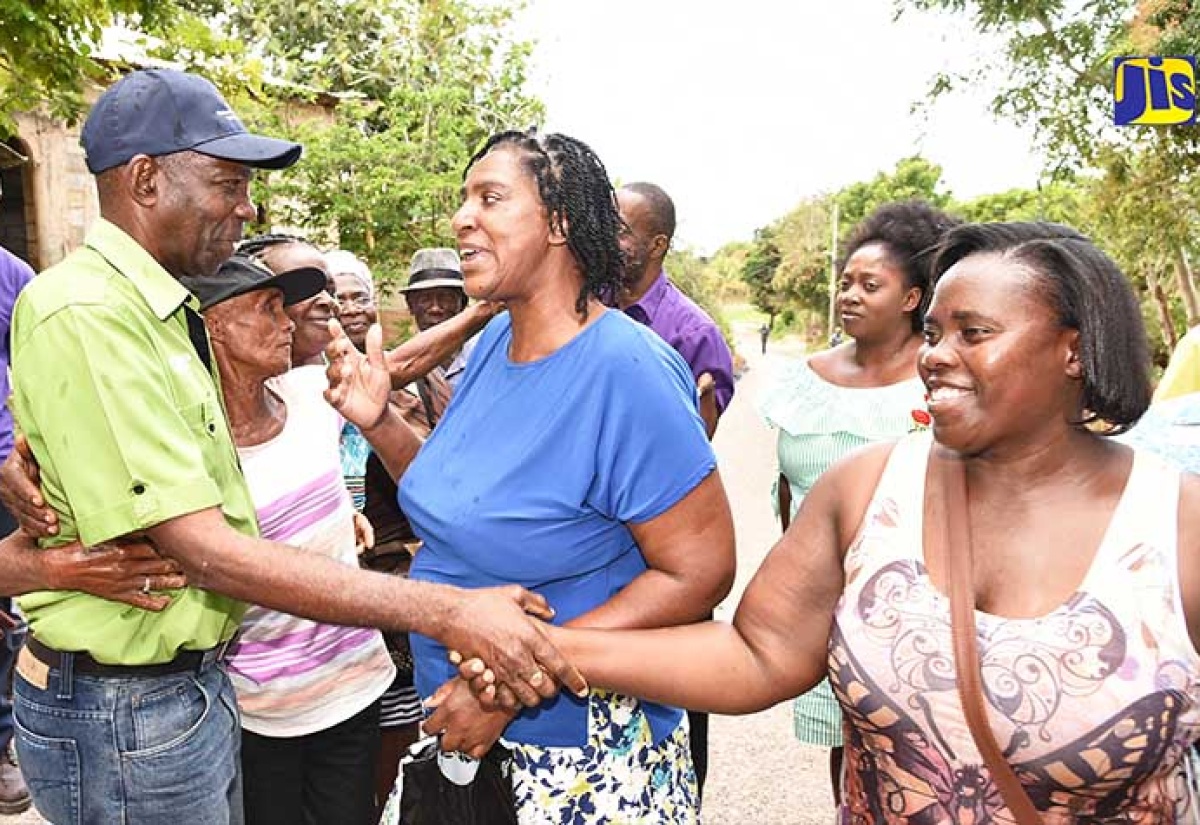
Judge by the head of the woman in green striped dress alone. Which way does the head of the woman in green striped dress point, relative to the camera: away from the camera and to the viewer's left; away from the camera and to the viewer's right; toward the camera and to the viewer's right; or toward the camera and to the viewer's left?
toward the camera and to the viewer's left

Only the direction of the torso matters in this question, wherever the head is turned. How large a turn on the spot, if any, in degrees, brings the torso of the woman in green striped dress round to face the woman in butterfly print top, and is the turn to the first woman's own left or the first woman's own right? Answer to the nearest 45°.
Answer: approximately 45° to the first woman's own left

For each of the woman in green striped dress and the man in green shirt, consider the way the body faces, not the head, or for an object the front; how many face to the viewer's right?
1

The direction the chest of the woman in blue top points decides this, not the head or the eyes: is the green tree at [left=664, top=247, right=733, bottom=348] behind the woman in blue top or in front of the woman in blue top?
behind

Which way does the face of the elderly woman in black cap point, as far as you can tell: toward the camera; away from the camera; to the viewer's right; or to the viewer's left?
to the viewer's right

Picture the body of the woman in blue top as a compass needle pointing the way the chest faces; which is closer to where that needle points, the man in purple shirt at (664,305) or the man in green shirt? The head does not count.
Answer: the man in green shirt

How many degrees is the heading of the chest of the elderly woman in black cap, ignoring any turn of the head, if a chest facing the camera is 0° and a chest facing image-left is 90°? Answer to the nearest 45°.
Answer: approximately 315°

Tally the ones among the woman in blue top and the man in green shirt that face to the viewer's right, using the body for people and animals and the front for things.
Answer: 1

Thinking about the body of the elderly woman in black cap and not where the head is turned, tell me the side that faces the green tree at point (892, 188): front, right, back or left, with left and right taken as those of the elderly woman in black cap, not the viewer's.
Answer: left

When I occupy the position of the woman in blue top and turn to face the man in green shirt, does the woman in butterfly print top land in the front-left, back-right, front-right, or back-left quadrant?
back-left

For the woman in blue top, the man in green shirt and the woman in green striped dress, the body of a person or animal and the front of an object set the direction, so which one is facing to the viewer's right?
the man in green shirt

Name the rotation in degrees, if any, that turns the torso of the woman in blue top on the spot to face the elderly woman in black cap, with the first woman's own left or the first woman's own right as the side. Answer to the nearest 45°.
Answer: approximately 90° to the first woman's own right

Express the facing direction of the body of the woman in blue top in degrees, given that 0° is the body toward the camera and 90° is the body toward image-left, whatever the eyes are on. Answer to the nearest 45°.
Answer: approximately 45°

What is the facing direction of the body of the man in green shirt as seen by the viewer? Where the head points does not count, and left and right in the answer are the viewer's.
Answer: facing to the right of the viewer

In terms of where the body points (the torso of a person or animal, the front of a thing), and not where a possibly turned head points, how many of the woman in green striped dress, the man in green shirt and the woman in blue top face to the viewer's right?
1
